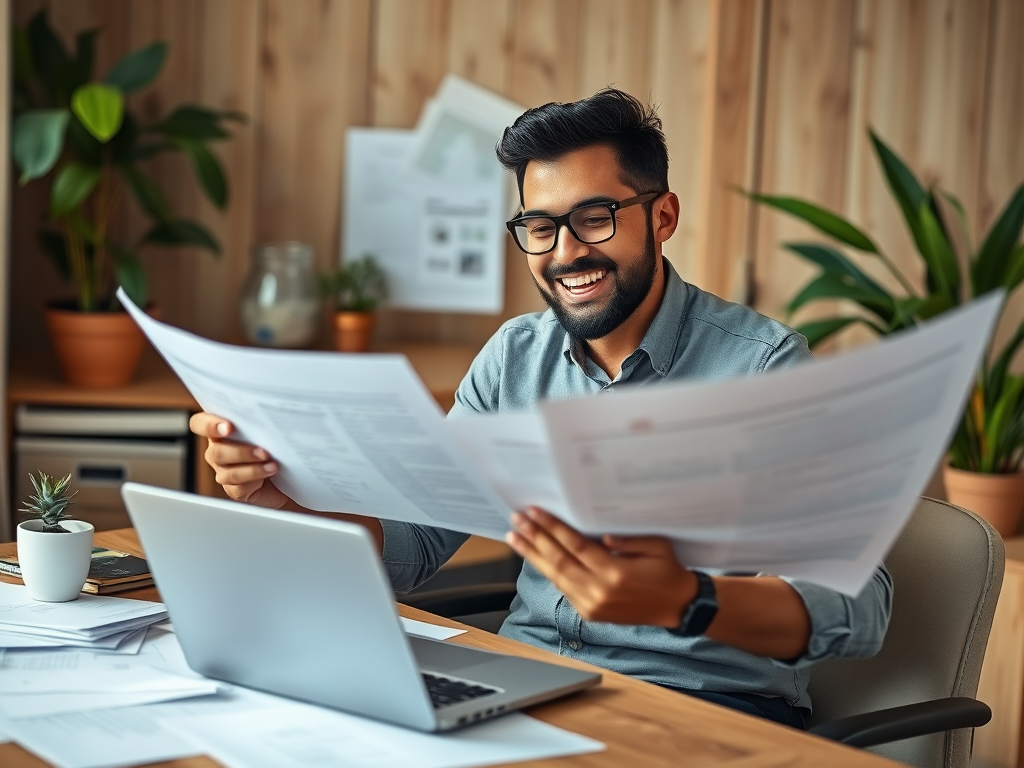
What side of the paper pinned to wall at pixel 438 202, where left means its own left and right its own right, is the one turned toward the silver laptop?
front

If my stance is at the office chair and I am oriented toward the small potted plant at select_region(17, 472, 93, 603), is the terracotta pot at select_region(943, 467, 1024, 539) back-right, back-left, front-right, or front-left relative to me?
back-right

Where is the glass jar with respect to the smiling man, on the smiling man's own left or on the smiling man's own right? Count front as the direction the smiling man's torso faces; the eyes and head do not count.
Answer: on the smiling man's own right

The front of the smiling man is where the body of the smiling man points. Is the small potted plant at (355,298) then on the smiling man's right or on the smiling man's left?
on the smiling man's right

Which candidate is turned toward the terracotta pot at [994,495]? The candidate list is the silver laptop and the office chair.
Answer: the silver laptop

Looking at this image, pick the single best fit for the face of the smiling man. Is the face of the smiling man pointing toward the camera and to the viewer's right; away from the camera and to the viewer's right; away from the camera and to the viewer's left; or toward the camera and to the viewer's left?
toward the camera and to the viewer's left

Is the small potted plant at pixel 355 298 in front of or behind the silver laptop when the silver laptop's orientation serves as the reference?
in front

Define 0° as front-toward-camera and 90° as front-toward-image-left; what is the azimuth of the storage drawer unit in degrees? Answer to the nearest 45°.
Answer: approximately 0°

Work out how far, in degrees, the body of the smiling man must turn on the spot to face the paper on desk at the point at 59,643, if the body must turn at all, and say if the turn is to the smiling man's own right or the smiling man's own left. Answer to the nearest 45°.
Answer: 0° — they already face it

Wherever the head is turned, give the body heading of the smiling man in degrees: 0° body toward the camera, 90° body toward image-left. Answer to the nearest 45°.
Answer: approximately 45°

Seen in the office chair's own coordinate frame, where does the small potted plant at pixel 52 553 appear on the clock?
The small potted plant is roughly at 1 o'clock from the office chair.

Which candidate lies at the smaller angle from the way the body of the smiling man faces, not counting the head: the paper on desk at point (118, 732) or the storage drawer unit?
the paper on desk

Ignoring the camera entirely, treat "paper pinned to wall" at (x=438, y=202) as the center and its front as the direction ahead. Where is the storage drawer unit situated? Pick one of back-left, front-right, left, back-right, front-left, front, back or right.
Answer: front-right
